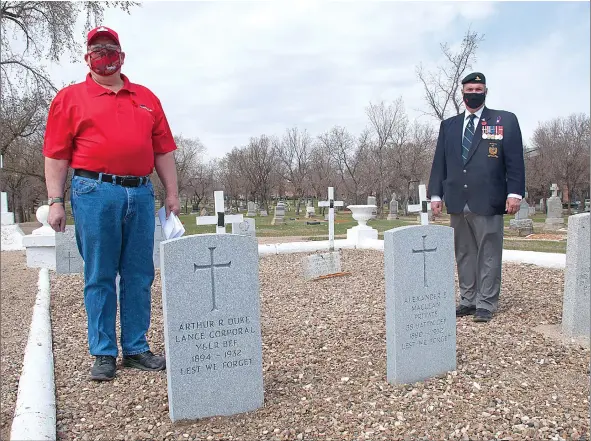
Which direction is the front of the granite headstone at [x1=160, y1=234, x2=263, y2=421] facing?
toward the camera

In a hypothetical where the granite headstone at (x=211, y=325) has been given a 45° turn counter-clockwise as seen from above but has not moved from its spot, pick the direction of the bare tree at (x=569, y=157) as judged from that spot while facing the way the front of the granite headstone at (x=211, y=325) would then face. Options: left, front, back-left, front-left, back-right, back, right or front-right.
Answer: left

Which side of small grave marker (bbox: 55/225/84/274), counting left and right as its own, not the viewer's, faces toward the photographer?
front

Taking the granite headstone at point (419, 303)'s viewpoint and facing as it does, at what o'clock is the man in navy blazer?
The man in navy blazer is roughly at 8 o'clock from the granite headstone.

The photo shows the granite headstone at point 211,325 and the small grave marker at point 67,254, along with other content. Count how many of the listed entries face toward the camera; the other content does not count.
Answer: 2

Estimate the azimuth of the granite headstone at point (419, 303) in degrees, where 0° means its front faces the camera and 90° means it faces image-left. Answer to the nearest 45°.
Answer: approximately 315°
